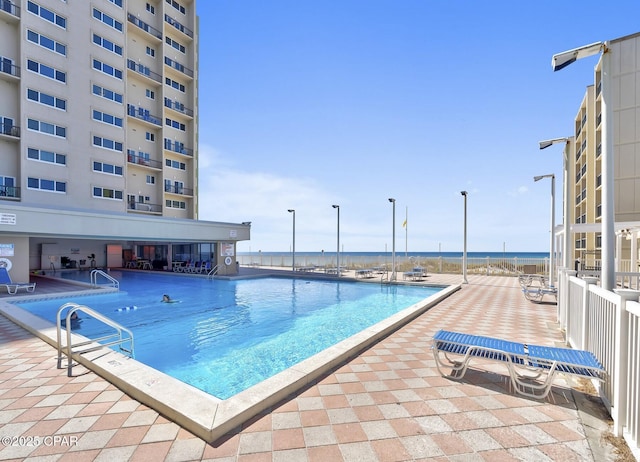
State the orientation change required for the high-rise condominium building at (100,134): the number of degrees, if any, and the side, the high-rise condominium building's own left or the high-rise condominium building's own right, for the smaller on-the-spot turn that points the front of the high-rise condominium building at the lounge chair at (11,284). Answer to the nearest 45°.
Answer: approximately 45° to the high-rise condominium building's own right

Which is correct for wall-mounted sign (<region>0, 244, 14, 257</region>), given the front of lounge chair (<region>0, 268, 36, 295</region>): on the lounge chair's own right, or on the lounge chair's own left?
on the lounge chair's own left

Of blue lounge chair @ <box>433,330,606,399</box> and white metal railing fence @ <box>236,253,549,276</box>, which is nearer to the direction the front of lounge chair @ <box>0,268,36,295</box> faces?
the white metal railing fence

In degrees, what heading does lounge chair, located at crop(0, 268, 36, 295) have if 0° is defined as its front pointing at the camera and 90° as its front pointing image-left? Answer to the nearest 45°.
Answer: approximately 270°

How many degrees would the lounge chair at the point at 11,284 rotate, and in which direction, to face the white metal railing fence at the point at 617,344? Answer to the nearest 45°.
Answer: approximately 90° to its right

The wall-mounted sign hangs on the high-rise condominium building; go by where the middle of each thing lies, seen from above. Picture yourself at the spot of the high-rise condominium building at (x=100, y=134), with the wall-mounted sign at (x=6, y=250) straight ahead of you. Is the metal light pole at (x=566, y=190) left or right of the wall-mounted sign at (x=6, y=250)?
left

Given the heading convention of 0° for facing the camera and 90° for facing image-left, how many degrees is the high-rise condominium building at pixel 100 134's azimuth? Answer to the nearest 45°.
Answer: approximately 315°
